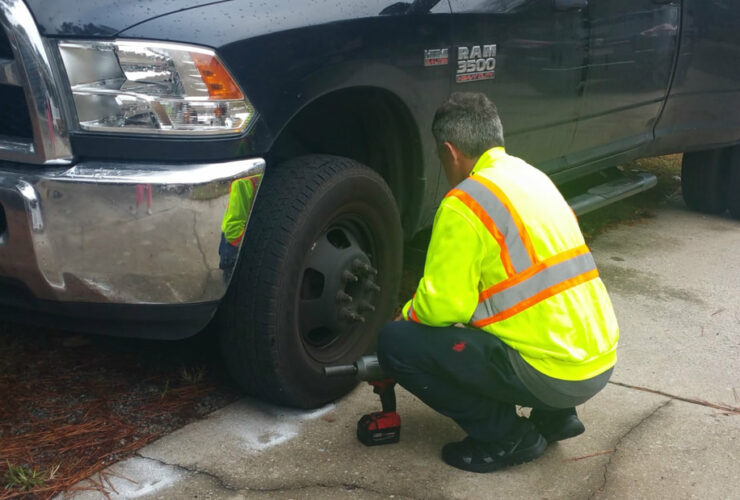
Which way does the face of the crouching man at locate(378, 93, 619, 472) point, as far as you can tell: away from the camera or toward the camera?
away from the camera

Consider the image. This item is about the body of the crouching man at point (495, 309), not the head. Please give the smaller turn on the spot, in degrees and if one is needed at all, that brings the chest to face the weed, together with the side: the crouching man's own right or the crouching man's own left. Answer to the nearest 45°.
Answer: approximately 45° to the crouching man's own left

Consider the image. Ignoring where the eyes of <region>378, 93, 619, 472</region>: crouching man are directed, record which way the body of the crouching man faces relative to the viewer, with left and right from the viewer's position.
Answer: facing away from the viewer and to the left of the viewer

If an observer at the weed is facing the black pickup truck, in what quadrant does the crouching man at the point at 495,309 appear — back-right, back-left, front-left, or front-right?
front-right

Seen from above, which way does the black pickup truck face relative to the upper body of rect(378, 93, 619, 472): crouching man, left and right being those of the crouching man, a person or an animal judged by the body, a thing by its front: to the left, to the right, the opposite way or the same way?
to the left

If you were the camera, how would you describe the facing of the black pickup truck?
facing the viewer and to the left of the viewer

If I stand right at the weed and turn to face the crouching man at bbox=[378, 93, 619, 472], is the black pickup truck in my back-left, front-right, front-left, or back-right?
front-left
